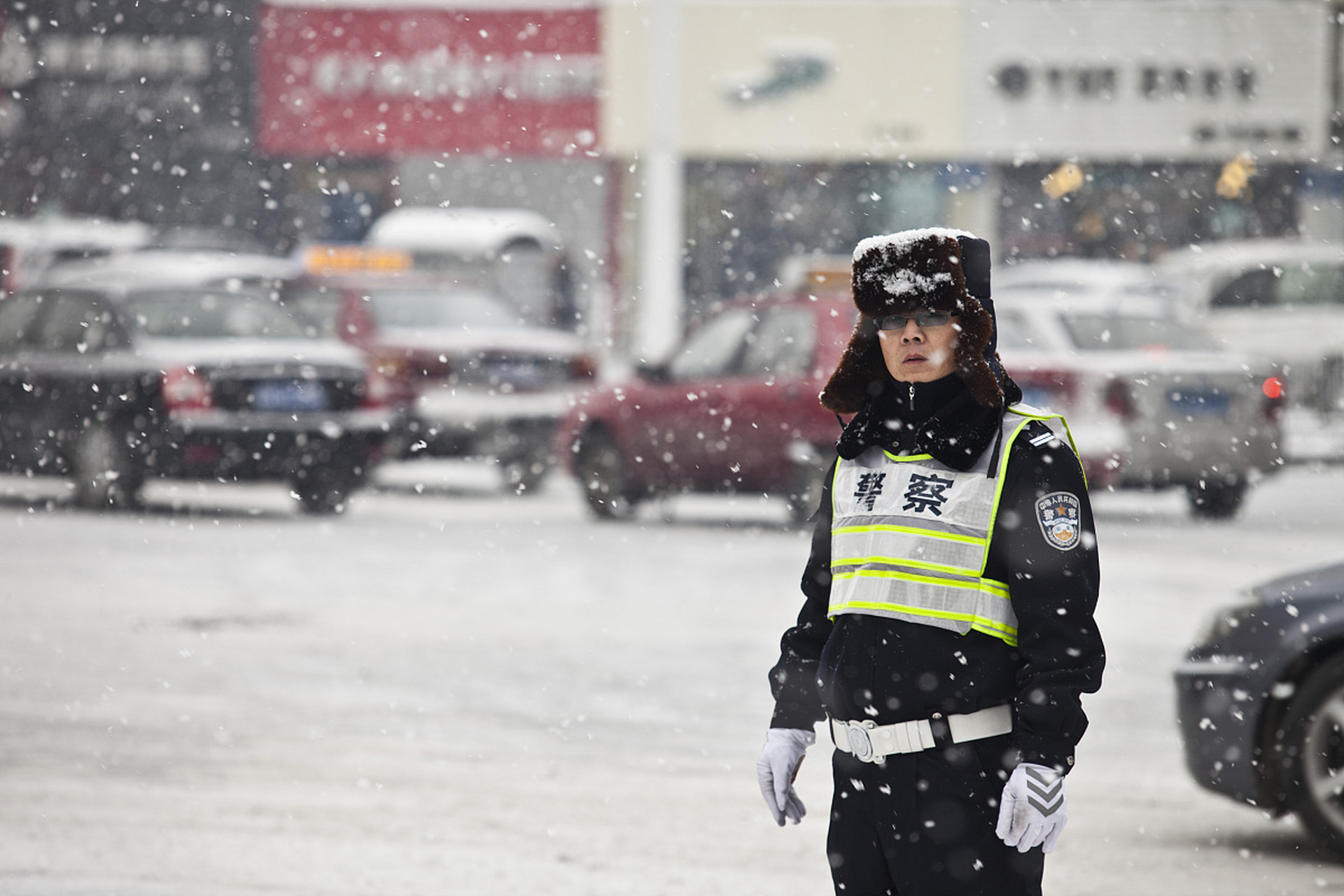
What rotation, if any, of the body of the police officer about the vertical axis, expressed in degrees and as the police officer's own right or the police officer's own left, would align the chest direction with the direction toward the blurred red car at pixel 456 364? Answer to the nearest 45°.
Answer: approximately 135° to the police officer's own right

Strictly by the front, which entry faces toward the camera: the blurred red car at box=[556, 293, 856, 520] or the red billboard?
the red billboard

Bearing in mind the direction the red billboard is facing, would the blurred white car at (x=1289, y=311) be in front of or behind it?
in front

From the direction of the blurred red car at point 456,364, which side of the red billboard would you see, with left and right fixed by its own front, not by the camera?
front

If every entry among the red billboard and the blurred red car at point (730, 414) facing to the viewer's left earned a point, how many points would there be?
1

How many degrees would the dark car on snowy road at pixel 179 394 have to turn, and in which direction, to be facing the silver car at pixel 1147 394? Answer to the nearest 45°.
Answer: approximately 135° to its right

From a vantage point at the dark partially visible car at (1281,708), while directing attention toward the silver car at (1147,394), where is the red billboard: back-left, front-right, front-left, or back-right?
front-left

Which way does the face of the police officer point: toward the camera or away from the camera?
toward the camera

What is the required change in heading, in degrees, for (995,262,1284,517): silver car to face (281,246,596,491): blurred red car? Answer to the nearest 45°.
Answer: approximately 45° to its left

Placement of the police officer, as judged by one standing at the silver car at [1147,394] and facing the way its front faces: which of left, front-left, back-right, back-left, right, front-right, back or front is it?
back-left

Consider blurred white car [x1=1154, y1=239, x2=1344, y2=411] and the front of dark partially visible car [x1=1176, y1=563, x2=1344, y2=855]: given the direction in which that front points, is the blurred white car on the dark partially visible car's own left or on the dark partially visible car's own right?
on the dark partially visible car's own right

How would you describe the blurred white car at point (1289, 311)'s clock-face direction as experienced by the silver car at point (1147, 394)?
The blurred white car is roughly at 2 o'clock from the silver car.

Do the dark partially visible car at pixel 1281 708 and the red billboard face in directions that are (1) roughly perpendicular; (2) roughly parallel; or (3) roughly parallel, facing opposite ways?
roughly perpendicular

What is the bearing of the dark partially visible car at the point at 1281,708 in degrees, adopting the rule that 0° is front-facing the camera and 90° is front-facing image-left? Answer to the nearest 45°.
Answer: approximately 90°

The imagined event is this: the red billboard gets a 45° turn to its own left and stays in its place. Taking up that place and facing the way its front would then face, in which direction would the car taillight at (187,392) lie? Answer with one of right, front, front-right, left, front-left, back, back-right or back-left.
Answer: front-right

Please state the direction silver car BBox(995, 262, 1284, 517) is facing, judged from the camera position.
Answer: facing away from the viewer and to the left of the viewer

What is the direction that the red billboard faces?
toward the camera

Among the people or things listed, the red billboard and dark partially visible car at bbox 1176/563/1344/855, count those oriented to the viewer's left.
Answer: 1

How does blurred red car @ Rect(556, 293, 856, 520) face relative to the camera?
to the viewer's left

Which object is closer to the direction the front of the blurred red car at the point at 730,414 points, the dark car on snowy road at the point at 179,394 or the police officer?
the dark car on snowy road

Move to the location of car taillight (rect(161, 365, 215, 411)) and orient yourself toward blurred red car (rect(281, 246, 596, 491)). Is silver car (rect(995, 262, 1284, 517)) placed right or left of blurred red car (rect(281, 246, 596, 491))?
right
